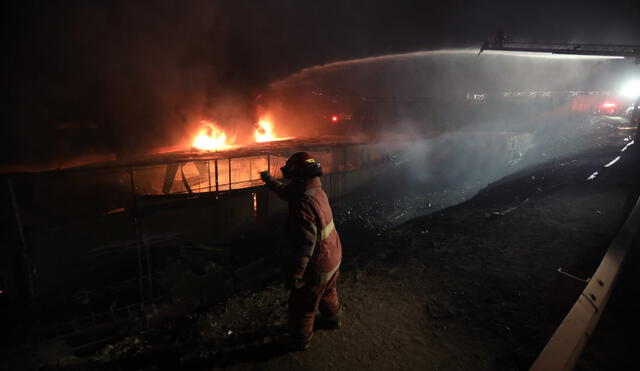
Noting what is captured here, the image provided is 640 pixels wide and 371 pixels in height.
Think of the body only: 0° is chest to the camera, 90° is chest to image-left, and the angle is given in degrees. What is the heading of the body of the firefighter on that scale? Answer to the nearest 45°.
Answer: approximately 135°

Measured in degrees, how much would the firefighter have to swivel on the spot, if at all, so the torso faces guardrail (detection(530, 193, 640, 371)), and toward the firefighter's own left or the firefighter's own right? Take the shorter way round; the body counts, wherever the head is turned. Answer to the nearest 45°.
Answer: approximately 180°
